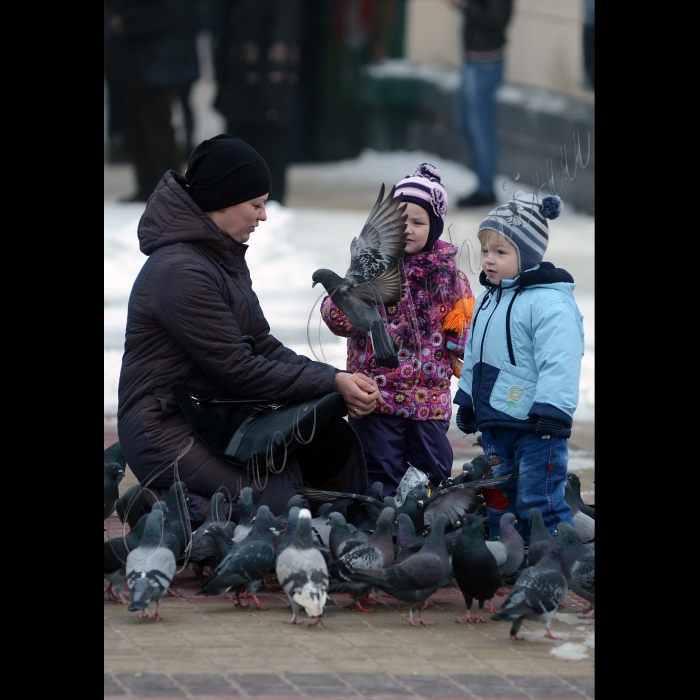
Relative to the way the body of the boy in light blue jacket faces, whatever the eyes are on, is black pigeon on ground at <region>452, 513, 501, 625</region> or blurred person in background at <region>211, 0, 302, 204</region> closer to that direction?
the black pigeon on ground

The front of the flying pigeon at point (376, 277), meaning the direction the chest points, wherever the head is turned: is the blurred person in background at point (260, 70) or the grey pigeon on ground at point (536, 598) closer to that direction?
the blurred person in background

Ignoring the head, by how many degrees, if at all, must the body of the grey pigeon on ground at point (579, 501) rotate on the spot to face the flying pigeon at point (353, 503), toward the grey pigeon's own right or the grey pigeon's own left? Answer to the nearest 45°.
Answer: approximately 45° to the grey pigeon's own left

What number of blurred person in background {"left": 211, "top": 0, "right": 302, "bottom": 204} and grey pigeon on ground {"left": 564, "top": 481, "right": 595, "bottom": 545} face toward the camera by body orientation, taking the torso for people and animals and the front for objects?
1

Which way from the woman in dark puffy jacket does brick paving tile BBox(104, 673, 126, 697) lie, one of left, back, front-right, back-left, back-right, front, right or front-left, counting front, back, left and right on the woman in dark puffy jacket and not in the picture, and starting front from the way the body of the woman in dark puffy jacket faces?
right

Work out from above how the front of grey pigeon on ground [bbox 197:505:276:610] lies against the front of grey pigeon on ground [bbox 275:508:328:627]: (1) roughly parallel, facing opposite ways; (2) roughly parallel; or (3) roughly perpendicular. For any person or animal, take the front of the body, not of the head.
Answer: roughly perpendicular

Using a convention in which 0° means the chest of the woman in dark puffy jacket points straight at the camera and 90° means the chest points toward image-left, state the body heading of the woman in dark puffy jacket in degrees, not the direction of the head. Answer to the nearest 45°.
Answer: approximately 270°

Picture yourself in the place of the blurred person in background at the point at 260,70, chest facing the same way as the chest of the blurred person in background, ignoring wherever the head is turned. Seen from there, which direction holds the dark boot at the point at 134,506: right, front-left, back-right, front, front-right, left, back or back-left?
front

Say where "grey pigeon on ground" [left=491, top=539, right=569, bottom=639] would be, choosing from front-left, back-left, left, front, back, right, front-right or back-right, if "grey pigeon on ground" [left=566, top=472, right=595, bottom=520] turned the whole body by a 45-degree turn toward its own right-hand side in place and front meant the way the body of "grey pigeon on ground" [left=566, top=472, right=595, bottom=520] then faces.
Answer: back-left

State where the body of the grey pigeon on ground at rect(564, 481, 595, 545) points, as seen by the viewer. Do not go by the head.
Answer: to the viewer's left

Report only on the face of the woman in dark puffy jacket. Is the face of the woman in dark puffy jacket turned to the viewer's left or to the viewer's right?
to the viewer's right

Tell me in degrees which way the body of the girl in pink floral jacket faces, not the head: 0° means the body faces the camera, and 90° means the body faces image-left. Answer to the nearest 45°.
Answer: approximately 45°

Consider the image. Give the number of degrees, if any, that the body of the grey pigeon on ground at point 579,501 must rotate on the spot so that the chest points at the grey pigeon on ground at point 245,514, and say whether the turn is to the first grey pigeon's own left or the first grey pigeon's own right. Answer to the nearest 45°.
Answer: approximately 45° to the first grey pigeon's own left
